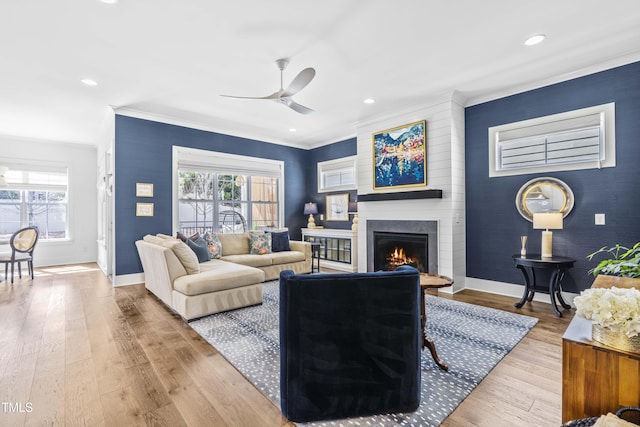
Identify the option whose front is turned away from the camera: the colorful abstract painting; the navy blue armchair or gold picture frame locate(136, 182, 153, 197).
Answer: the navy blue armchair

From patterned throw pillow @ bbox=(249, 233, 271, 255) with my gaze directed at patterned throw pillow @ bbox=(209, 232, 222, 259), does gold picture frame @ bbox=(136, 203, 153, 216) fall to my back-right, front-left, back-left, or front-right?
front-right

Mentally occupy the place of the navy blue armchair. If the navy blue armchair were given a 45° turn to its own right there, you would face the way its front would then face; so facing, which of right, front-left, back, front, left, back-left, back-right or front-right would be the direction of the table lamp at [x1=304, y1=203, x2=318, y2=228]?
front-left

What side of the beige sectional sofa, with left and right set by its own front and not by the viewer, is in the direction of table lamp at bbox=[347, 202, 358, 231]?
left

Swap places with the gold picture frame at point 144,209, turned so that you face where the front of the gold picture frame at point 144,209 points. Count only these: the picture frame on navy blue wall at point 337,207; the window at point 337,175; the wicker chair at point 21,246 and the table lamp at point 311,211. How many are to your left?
3

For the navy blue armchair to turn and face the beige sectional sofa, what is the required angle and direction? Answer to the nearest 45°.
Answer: approximately 45° to its left

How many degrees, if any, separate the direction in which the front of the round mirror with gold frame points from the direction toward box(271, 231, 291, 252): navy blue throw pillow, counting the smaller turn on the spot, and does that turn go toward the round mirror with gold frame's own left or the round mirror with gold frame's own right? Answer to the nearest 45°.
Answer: approximately 90° to the round mirror with gold frame's own right

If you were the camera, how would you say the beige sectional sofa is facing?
facing the viewer and to the right of the viewer

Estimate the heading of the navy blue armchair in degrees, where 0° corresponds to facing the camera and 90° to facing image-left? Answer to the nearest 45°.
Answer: approximately 180°

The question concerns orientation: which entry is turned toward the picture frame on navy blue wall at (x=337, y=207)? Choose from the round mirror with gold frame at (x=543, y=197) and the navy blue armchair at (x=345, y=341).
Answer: the navy blue armchair

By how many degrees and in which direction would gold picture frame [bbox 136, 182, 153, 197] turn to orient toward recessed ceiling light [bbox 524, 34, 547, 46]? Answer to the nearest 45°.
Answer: approximately 45° to its left

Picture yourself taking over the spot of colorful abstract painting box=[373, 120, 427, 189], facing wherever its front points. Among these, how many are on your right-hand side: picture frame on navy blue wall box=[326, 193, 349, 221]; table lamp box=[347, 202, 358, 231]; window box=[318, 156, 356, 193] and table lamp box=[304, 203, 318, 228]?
4

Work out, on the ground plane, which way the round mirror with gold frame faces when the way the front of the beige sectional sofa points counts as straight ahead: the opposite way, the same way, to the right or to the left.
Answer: to the right

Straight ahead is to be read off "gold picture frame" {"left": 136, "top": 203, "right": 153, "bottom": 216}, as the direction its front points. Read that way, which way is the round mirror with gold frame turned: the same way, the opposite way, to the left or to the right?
to the right

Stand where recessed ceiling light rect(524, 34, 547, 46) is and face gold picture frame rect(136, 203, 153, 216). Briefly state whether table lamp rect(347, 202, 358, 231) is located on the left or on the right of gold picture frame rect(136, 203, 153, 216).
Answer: right

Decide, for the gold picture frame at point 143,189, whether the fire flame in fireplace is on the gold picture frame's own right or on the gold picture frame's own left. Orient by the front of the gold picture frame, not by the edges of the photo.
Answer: on the gold picture frame's own left

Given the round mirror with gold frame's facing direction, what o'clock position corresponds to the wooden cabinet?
The wooden cabinet is roughly at 12 o'clock from the round mirror with gold frame.

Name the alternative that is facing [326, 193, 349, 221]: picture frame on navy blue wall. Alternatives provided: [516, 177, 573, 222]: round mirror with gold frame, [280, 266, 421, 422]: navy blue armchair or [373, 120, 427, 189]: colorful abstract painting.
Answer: the navy blue armchair

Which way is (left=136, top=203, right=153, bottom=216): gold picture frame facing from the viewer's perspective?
toward the camera

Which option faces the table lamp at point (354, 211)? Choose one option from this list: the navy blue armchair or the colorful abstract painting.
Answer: the navy blue armchair
